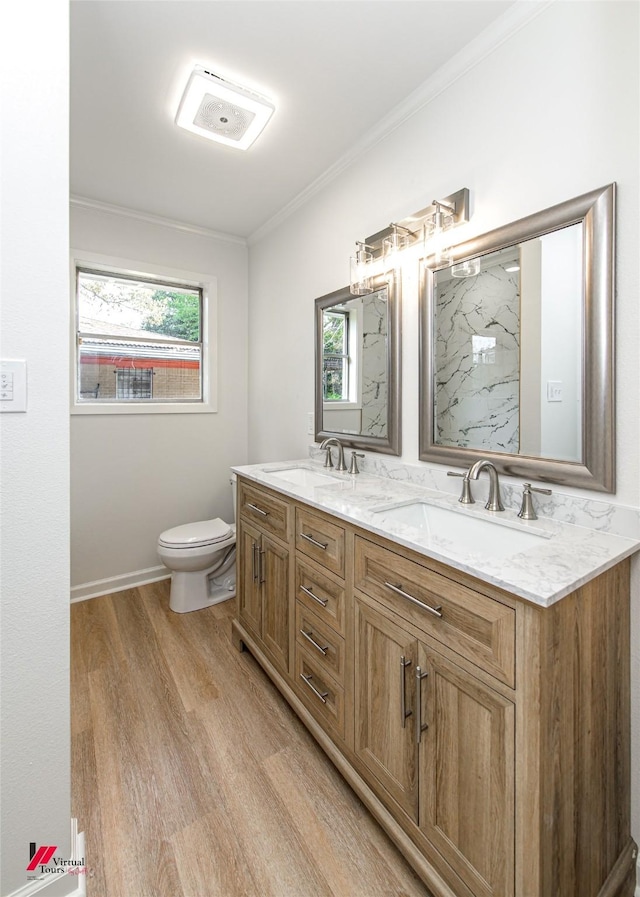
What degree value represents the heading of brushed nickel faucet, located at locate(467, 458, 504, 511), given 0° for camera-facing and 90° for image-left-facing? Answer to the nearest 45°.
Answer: approximately 45°

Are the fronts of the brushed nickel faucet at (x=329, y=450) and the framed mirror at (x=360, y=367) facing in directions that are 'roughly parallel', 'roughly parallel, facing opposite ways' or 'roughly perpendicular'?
roughly parallel

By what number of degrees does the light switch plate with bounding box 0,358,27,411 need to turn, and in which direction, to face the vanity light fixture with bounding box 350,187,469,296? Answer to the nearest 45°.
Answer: approximately 90° to its left

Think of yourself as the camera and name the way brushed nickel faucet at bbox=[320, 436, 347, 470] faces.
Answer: facing the viewer and to the left of the viewer

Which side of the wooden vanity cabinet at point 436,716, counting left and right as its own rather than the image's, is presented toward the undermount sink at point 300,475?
right

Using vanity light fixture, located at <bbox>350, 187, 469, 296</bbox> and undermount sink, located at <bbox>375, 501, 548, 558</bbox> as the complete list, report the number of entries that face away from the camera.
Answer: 0

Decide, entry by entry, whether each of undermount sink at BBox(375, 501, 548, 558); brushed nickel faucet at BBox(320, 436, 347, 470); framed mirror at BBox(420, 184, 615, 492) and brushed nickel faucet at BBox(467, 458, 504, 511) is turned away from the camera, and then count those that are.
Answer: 0

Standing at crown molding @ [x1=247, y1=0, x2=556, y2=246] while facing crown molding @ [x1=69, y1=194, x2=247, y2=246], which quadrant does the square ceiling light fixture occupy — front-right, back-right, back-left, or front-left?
front-left

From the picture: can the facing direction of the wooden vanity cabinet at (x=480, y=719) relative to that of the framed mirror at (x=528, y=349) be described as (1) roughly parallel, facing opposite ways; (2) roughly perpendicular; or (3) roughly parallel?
roughly parallel

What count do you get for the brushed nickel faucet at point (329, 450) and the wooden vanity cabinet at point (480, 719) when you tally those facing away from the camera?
0
